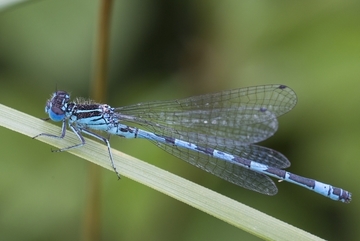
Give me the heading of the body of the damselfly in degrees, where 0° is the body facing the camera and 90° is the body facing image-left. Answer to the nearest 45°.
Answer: approximately 90°
